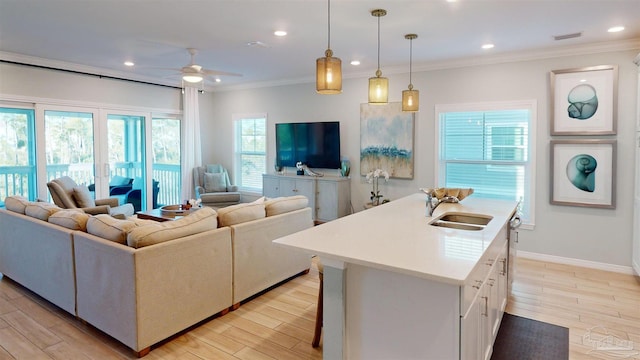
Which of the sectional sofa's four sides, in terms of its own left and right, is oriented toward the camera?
back

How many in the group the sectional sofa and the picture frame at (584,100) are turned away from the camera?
1

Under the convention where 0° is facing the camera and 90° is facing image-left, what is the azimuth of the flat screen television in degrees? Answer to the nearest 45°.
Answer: approximately 45°

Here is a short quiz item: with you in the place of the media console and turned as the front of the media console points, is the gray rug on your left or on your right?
on your left

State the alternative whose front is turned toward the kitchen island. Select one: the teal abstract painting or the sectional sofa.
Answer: the teal abstract painting

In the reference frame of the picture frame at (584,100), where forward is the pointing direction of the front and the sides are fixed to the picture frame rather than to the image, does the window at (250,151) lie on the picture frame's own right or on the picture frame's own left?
on the picture frame's own right

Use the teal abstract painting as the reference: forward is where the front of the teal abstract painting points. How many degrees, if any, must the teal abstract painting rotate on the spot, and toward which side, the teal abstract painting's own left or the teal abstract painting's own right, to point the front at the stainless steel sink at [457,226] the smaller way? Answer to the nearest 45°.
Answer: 0° — it already faces it

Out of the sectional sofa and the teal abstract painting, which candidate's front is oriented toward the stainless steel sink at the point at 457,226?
the teal abstract painting

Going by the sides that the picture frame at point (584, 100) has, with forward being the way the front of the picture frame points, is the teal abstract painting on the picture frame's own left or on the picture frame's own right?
on the picture frame's own right
